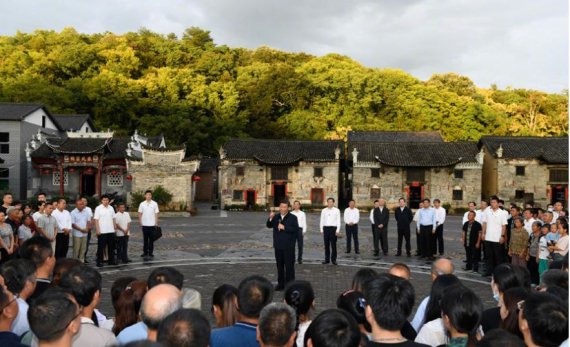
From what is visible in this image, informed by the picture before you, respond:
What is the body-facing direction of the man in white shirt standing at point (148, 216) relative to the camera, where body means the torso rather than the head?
toward the camera

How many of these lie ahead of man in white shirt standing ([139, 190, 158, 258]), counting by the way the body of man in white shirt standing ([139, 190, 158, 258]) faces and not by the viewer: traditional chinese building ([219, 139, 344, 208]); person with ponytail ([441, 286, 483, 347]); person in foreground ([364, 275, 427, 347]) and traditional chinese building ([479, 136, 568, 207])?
2

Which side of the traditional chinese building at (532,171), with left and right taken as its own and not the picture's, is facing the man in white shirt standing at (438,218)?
front

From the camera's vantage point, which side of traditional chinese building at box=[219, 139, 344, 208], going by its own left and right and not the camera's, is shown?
front

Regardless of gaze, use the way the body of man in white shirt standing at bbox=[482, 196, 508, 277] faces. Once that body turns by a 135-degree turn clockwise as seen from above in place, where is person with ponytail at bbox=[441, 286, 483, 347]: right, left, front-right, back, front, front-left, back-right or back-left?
back

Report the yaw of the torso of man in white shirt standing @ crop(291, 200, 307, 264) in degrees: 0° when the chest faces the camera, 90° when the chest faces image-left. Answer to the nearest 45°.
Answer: approximately 0°

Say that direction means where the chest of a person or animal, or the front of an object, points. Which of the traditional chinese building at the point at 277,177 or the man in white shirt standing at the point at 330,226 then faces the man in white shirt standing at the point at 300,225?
the traditional chinese building

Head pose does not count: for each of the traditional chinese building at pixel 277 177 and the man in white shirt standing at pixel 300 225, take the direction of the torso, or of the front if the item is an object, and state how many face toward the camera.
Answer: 2

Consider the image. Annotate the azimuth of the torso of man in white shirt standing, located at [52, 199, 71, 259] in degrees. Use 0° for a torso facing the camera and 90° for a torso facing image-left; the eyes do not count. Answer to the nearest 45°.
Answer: approximately 315°

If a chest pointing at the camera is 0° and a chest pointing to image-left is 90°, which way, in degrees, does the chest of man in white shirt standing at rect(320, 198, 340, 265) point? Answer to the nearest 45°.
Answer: approximately 0°

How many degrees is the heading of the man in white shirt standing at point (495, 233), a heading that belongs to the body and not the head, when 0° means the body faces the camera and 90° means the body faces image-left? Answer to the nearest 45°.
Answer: approximately 45°

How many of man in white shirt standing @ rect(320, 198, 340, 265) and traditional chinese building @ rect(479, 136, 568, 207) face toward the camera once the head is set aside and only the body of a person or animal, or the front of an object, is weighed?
2

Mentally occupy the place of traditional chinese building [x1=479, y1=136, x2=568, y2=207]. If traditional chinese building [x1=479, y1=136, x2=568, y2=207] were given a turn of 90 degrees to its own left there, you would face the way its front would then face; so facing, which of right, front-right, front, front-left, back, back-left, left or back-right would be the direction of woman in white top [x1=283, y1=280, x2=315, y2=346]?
right

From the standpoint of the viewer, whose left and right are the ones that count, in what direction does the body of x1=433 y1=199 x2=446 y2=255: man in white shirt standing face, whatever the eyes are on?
facing the viewer and to the left of the viewer
